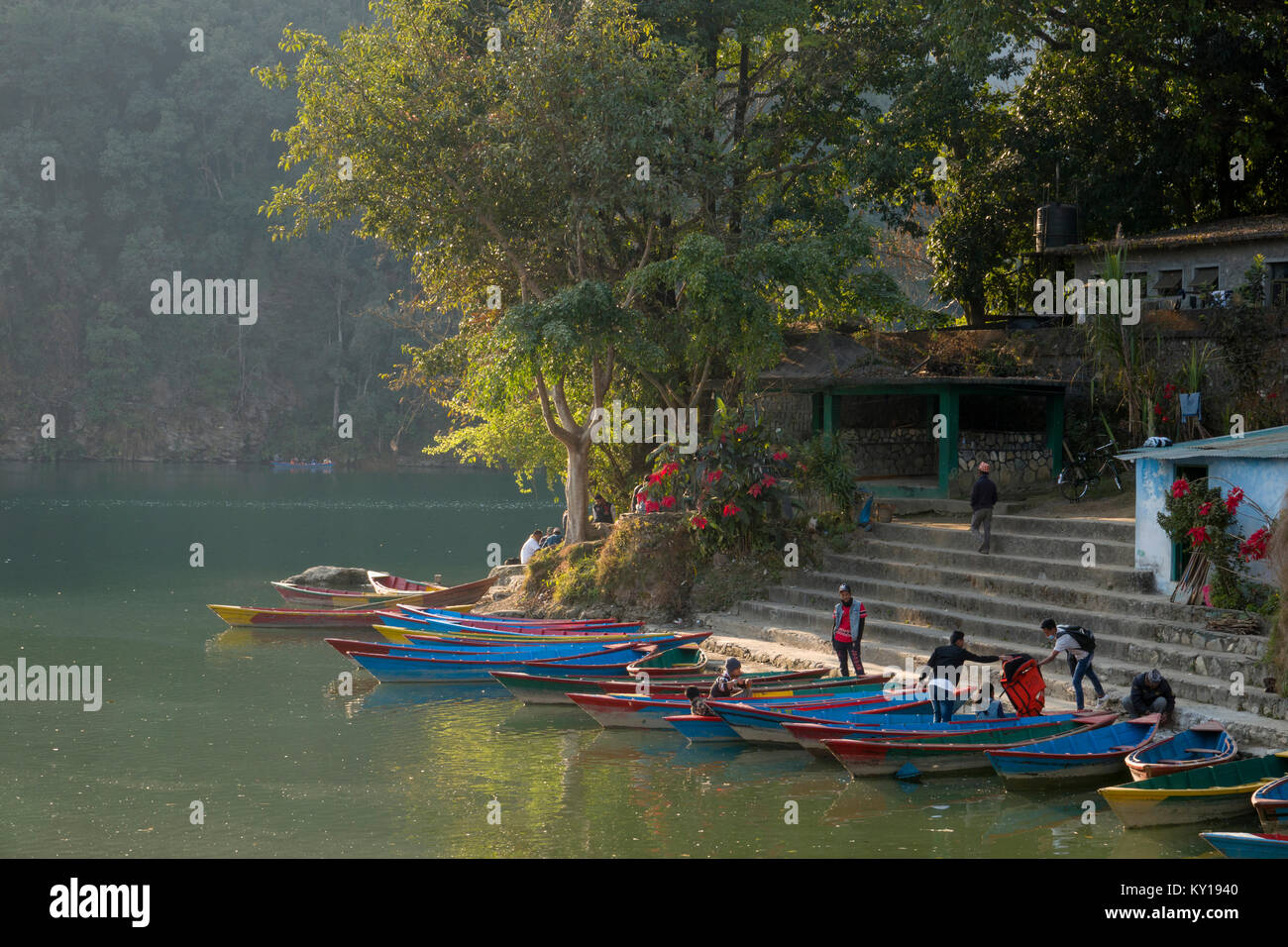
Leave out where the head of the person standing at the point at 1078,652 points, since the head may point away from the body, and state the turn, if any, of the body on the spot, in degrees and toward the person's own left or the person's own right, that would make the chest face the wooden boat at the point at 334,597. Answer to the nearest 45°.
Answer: approximately 45° to the person's own right

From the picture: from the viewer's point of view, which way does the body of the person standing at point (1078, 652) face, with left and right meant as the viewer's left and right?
facing to the left of the viewer

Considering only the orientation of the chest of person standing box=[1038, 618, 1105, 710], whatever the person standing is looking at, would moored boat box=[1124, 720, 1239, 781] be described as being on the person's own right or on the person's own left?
on the person's own left

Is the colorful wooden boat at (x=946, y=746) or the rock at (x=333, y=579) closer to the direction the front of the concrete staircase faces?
the colorful wooden boat

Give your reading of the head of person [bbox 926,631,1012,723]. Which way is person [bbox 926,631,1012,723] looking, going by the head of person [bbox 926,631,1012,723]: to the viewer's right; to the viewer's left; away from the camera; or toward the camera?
to the viewer's right
